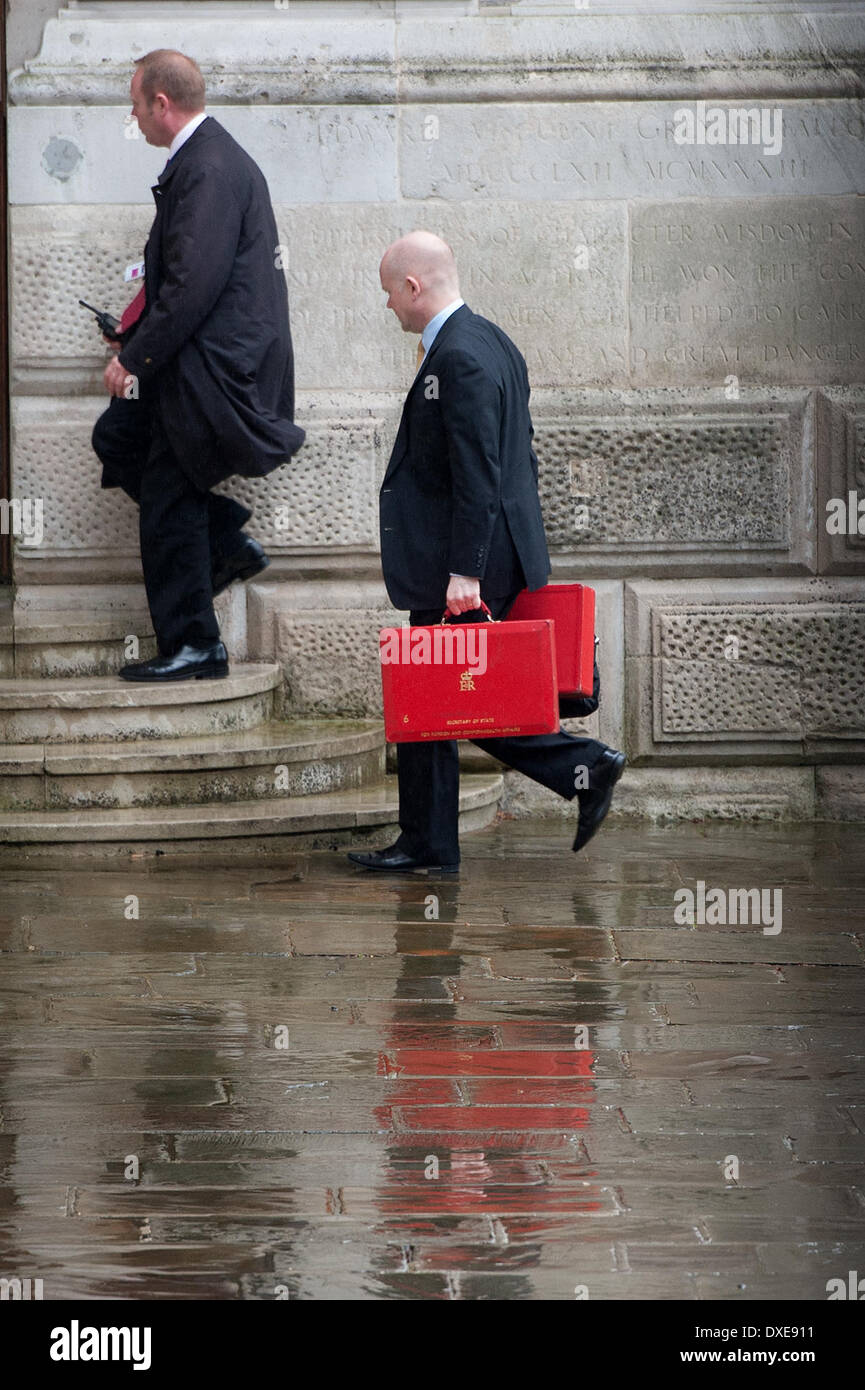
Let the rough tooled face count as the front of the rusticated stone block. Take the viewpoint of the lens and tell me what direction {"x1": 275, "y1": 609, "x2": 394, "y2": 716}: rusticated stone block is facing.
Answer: facing the viewer

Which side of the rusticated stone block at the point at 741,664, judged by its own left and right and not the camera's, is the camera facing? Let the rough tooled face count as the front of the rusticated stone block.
front

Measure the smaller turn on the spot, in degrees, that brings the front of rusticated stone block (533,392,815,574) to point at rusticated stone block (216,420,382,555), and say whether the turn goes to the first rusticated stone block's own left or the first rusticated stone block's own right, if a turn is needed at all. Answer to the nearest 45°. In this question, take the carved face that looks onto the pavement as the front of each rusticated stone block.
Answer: approximately 90° to the first rusticated stone block's own right

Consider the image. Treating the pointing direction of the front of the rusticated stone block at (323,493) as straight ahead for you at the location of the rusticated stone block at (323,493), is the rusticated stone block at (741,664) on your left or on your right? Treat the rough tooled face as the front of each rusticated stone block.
on your left

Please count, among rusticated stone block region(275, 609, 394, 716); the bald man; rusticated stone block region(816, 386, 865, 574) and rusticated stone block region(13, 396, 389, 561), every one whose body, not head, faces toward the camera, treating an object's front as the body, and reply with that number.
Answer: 3

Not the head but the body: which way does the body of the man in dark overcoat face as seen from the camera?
to the viewer's left

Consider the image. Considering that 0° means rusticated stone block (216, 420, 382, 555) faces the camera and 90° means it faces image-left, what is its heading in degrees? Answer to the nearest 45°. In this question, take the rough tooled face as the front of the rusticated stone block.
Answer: approximately 0°

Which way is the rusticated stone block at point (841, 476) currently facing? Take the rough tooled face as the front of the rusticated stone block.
toward the camera

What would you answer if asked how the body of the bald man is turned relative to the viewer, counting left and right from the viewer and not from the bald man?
facing to the left of the viewer

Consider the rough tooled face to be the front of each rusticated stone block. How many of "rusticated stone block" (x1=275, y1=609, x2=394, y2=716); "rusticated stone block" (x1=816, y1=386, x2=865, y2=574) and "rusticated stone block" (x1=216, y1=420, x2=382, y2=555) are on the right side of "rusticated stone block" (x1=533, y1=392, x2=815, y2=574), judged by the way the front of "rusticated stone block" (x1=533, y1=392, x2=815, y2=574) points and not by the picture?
2

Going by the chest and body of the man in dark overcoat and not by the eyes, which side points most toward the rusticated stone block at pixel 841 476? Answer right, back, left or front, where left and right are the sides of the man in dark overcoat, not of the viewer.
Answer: back

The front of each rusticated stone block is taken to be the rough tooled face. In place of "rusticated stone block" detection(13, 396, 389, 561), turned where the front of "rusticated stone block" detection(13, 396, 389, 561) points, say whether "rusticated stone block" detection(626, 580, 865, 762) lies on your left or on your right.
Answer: on your left

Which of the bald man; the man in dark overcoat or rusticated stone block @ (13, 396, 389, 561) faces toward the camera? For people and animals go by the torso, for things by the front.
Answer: the rusticated stone block

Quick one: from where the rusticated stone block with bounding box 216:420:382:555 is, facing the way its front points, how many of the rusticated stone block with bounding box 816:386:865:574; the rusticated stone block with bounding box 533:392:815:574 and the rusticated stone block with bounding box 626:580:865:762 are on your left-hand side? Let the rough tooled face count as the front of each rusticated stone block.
3

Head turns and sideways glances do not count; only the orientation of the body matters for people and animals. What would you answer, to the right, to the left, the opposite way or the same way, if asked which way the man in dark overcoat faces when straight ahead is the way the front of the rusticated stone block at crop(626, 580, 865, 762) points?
to the right

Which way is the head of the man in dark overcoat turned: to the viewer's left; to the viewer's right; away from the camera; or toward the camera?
to the viewer's left

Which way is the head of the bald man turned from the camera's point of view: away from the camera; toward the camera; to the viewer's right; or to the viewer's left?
to the viewer's left
